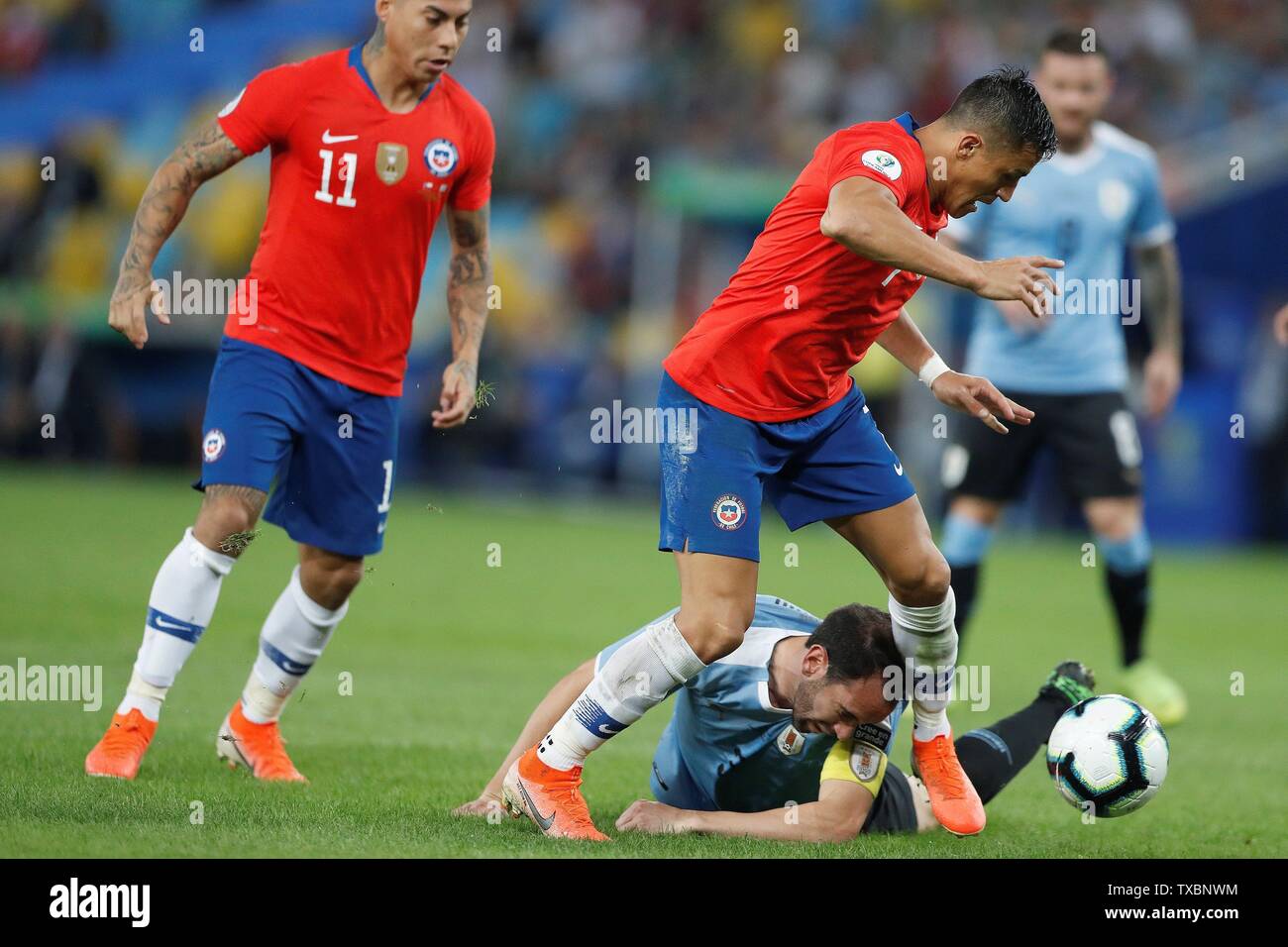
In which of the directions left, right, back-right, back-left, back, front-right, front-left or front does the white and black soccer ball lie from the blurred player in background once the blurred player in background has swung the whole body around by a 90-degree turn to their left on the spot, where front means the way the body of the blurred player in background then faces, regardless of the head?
right

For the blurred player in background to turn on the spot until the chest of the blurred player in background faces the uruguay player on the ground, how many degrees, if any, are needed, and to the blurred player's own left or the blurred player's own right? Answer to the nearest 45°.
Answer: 0° — they already face them

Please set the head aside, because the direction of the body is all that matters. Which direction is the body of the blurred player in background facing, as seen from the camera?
toward the camera

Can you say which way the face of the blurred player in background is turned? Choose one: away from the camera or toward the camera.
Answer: toward the camera
